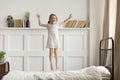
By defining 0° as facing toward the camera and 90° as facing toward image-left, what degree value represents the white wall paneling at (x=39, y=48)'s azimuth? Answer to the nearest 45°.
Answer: approximately 0°
